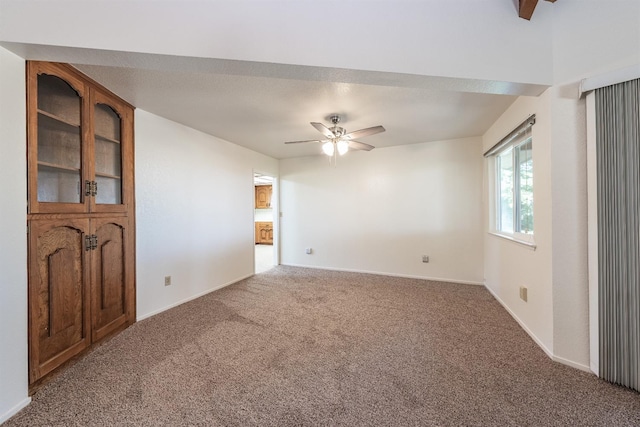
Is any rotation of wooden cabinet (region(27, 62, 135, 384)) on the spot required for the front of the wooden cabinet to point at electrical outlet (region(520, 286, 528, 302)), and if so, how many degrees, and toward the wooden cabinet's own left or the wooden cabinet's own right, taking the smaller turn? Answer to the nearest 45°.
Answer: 0° — it already faces it

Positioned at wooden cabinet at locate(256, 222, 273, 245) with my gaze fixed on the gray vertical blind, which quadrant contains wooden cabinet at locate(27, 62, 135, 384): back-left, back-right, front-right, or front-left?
front-right

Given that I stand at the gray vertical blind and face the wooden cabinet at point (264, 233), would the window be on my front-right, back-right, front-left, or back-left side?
front-right

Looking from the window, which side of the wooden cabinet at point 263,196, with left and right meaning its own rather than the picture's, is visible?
front

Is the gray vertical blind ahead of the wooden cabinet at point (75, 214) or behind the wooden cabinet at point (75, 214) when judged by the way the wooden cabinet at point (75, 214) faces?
ahead

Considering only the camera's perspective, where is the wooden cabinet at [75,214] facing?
facing the viewer and to the right of the viewer

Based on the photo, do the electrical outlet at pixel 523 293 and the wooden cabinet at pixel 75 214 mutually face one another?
yes

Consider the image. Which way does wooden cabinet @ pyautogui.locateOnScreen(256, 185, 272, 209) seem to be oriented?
toward the camera

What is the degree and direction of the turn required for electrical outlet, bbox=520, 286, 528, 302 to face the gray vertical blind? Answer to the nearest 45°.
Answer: approximately 90° to its left

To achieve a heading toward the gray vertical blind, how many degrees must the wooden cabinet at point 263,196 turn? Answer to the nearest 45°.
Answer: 0° — it already faces it

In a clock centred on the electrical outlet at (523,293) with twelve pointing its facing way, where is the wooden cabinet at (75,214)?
The wooden cabinet is roughly at 12 o'clock from the electrical outlet.

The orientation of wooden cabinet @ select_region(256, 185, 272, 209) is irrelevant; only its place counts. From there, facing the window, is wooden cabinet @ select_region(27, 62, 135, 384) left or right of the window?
right

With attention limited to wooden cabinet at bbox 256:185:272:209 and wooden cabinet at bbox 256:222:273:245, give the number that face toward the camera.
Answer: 2

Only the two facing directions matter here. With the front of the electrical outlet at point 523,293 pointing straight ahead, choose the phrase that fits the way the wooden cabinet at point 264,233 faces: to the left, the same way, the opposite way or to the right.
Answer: to the left

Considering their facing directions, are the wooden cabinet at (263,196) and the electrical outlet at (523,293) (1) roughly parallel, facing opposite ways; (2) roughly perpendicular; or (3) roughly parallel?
roughly perpendicular

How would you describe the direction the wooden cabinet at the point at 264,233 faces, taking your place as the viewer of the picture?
facing the viewer

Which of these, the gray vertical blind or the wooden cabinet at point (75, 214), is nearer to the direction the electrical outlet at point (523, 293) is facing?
the wooden cabinet

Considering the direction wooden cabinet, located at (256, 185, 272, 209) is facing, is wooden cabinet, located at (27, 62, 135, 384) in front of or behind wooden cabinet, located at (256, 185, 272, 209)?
in front

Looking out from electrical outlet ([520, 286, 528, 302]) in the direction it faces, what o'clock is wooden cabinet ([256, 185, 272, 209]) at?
The wooden cabinet is roughly at 2 o'clock from the electrical outlet.
